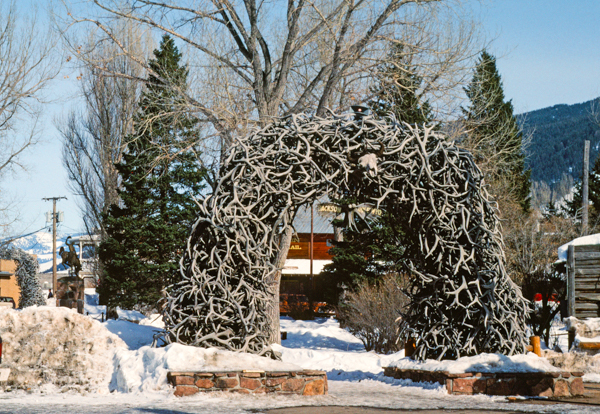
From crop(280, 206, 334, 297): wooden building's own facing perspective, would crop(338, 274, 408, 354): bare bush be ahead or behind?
ahead

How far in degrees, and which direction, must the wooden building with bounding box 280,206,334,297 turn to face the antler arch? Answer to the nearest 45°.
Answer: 0° — it already faces it

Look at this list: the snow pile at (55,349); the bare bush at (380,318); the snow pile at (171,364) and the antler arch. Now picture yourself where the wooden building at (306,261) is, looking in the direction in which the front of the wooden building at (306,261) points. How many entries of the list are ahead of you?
4

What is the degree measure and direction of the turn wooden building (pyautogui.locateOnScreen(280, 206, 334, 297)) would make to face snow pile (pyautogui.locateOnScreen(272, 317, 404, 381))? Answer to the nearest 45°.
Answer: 0° — it already faces it

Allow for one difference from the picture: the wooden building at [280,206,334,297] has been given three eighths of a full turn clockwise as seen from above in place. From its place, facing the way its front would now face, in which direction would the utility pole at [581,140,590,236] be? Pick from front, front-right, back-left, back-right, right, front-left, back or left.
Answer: back

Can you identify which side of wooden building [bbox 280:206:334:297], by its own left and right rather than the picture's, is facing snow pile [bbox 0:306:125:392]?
front

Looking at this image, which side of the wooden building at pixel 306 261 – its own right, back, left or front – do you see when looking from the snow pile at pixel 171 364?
front

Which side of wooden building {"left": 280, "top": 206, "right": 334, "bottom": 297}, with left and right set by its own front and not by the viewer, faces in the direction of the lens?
front
